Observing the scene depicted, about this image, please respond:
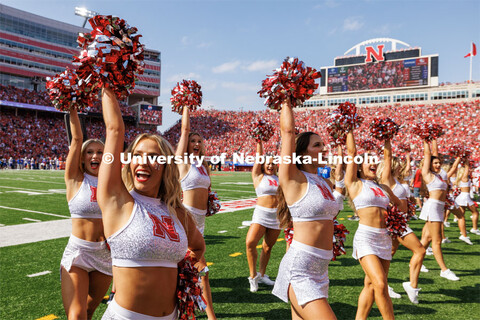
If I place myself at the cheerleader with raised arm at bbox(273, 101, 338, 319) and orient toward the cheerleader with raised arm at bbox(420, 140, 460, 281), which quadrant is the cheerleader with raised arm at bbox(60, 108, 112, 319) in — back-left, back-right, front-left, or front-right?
back-left

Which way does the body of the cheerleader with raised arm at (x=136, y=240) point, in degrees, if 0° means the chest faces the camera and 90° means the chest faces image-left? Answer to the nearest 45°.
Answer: approximately 315°

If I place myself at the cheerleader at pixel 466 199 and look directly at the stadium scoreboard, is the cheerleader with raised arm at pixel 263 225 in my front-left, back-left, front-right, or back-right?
back-left

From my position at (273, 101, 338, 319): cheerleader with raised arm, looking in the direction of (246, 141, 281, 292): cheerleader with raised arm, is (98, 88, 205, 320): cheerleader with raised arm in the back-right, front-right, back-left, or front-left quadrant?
back-left

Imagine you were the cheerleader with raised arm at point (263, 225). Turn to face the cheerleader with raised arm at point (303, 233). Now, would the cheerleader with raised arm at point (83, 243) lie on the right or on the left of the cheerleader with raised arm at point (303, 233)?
right

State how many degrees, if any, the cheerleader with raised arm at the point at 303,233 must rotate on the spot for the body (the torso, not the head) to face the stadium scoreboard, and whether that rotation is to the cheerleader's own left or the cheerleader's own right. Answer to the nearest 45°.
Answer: approximately 135° to the cheerleader's own left

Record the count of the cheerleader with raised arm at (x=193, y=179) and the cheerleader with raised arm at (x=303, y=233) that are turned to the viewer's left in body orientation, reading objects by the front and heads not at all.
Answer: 0

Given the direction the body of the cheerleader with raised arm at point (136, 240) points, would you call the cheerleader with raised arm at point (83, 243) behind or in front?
behind

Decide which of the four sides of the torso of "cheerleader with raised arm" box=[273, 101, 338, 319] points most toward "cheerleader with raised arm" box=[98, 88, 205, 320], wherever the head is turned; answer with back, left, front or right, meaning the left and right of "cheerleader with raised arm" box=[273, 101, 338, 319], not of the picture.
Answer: right
